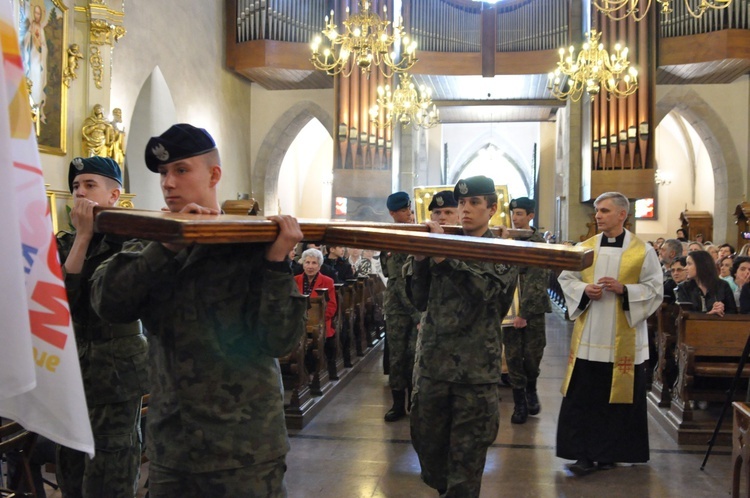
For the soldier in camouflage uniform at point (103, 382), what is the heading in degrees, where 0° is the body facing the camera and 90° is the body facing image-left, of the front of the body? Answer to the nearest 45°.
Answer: approximately 45°

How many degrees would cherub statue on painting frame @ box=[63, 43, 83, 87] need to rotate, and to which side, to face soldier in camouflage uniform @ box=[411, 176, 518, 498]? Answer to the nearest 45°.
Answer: approximately 45° to its right

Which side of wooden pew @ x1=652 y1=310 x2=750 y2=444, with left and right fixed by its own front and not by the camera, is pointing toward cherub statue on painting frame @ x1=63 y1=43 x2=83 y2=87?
right

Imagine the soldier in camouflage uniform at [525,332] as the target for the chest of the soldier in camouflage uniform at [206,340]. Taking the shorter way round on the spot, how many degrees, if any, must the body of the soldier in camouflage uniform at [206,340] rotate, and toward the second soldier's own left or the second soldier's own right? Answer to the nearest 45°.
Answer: approximately 180°

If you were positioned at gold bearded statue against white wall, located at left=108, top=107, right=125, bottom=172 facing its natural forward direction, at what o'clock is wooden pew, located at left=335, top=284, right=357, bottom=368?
The wooden pew is roughly at 12 o'clock from the gold bearded statue against white wall.

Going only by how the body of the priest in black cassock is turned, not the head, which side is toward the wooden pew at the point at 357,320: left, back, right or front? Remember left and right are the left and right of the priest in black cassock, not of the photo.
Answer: right

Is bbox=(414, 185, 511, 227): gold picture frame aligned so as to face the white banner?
yes

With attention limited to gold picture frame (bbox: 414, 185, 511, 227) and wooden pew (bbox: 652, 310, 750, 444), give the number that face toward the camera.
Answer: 2

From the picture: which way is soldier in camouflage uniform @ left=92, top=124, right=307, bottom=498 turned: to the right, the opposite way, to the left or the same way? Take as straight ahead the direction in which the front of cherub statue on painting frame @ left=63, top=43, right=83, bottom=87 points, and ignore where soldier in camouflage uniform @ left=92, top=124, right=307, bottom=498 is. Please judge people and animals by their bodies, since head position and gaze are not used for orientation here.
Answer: to the right

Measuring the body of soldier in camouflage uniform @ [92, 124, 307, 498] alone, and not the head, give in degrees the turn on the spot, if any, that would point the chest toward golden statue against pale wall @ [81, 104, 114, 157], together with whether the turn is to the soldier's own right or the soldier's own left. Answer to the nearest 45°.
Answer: approximately 135° to the soldier's own right
